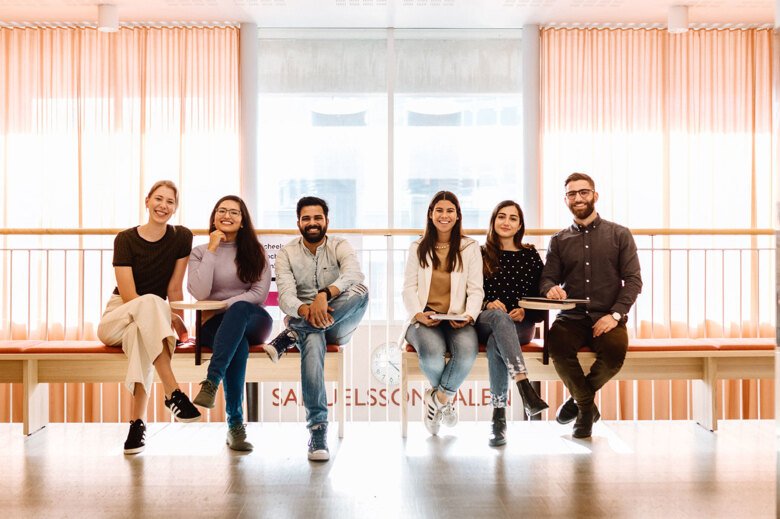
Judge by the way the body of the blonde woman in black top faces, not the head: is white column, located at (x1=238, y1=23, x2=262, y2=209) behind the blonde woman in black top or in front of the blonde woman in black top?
behind

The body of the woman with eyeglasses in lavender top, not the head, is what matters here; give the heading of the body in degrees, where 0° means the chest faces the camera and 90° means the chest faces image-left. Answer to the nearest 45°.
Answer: approximately 0°

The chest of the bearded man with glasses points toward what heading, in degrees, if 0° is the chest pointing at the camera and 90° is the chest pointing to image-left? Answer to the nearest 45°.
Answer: approximately 0°

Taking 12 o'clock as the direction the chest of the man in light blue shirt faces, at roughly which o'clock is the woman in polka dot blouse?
The woman in polka dot blouse is roughly at 9 o'clock from the man in light blue shirt.

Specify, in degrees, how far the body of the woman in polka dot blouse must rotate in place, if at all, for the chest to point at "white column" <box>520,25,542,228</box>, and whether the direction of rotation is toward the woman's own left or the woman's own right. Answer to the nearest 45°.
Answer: approximately 180°
